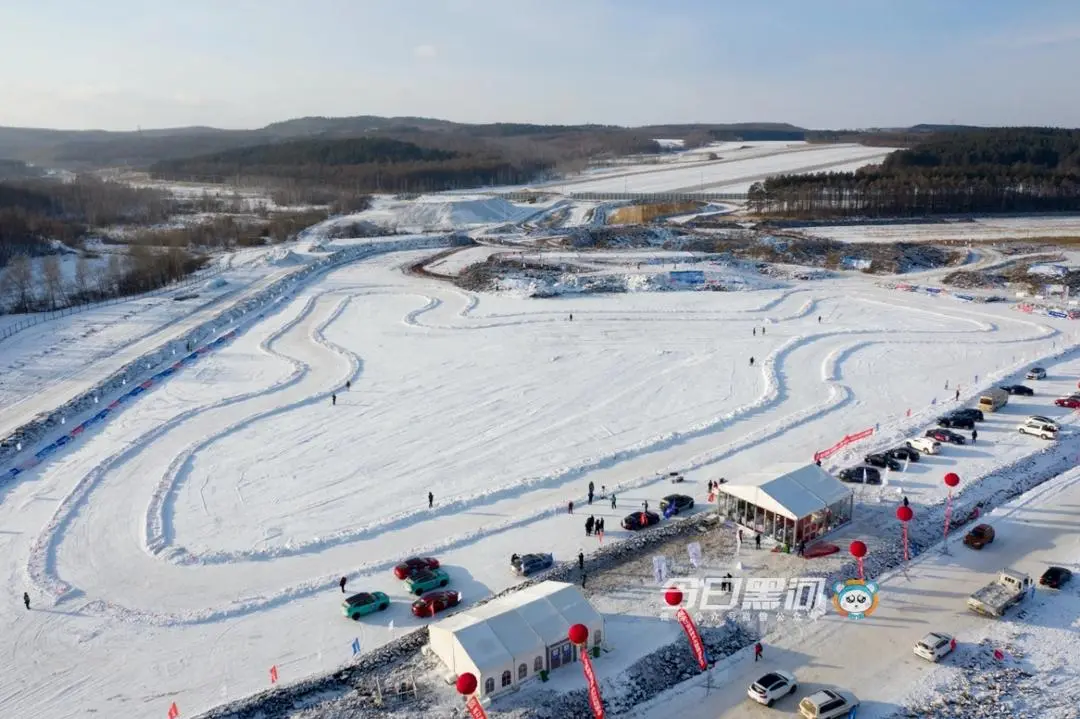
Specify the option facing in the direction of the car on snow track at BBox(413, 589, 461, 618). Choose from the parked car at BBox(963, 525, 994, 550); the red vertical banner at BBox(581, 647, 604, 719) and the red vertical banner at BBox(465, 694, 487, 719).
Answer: the parked car

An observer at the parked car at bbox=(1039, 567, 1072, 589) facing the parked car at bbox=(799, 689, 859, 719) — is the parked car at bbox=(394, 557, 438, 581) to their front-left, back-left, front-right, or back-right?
front-right

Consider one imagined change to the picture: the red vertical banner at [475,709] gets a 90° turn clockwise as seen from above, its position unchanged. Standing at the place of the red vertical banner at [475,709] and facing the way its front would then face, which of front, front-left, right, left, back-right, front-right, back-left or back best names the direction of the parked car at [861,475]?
back-right

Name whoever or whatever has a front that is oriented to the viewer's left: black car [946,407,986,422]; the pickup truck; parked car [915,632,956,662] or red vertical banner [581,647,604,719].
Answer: the black car

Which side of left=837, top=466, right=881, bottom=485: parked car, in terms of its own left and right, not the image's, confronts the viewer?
left

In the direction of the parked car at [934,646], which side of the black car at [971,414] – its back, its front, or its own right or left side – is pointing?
left

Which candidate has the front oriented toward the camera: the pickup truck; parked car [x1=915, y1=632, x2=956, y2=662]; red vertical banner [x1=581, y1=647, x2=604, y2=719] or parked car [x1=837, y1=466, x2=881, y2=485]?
the red vertical banner

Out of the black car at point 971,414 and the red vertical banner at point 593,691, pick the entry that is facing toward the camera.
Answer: the red vertical banner

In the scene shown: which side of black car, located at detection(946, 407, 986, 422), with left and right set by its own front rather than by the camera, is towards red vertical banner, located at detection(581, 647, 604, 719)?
left

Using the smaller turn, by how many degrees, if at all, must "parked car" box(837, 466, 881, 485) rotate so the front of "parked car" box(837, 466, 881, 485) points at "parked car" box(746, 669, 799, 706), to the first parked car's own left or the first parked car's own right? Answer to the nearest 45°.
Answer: approximately 90° to the first parked car's own left

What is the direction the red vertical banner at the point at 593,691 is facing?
toward the camera
